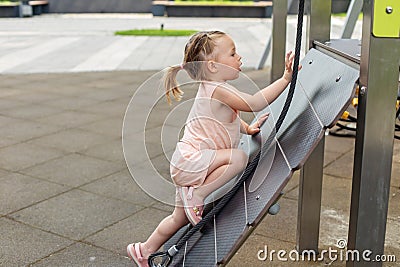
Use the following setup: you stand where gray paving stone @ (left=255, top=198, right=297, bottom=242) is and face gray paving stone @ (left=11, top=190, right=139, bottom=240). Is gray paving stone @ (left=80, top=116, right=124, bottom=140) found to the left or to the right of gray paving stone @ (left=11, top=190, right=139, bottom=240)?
right

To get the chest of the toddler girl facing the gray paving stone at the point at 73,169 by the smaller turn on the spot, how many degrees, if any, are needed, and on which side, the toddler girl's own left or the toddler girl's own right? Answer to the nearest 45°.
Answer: approximately 135° to the toddler girl's own left

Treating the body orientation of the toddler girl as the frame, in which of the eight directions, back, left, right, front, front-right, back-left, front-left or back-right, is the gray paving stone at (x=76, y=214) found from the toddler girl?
back-left

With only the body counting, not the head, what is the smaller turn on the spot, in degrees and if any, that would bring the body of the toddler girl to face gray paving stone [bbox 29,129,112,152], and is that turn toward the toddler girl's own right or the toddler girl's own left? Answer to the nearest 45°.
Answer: approximately 135° to the toddler girl's own left

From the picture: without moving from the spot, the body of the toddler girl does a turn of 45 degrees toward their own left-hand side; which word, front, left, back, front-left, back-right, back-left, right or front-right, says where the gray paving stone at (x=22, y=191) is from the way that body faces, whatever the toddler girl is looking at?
left

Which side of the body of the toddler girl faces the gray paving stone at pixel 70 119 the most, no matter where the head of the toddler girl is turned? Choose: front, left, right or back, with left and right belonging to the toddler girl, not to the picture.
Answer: left

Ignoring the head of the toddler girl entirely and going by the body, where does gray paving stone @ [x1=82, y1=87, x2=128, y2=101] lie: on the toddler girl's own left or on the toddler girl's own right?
on the toddler girl's own left

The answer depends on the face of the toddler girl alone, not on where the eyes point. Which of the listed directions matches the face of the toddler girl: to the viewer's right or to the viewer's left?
to the viewer's right

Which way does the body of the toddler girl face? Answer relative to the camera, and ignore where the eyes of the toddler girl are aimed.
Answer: to the viewer's right
